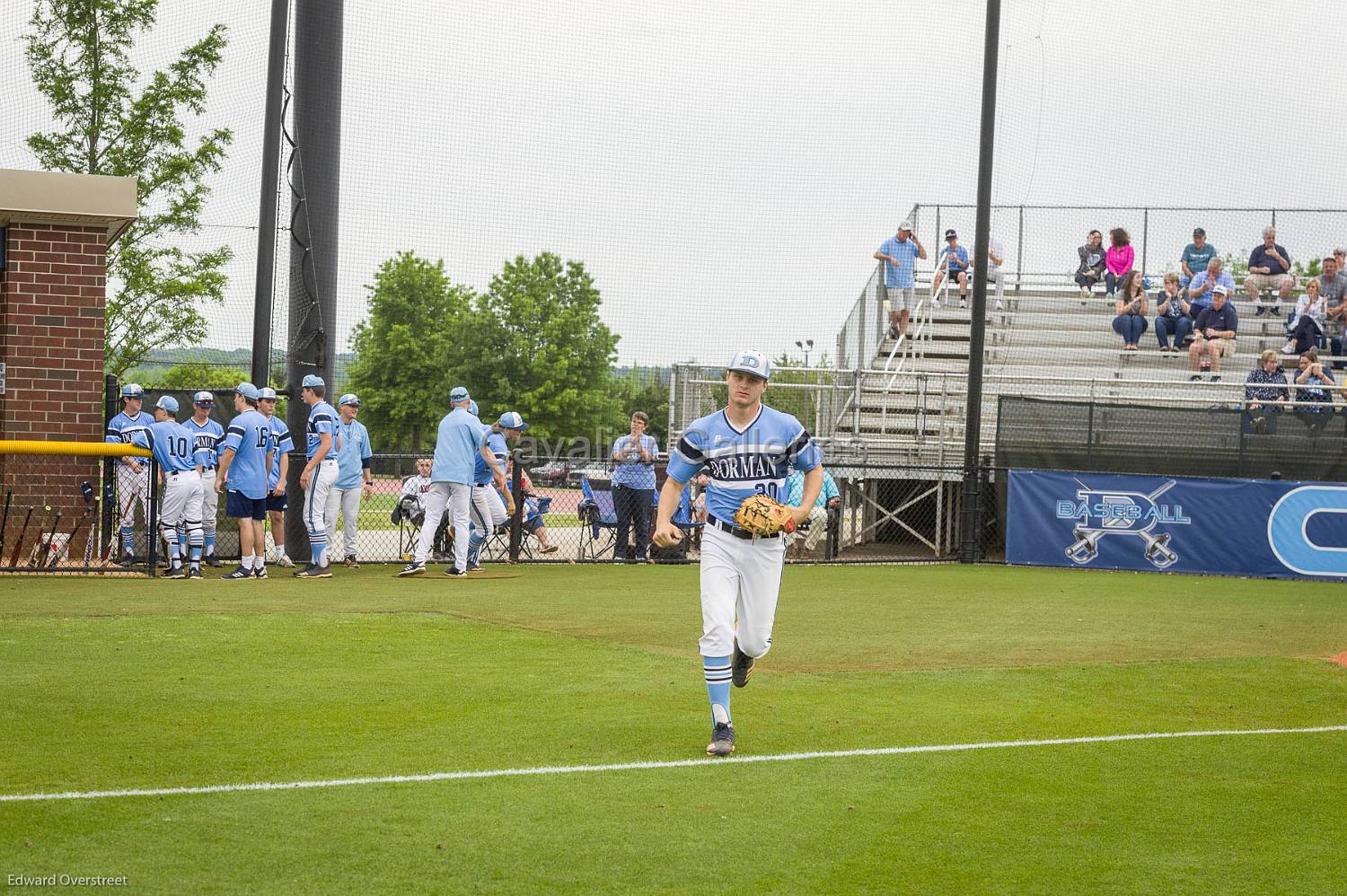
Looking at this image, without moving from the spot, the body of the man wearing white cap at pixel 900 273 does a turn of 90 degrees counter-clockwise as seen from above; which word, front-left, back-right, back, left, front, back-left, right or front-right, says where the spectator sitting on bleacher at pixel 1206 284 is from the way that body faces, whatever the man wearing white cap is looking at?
front

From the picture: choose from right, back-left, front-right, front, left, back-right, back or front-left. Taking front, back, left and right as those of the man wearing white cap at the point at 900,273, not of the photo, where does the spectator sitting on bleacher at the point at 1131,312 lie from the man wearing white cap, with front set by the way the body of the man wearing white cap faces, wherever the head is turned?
left

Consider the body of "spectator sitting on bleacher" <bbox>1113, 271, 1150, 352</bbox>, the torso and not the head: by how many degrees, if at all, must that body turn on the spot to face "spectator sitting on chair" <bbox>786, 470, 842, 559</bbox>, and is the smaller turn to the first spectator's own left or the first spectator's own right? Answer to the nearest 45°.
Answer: approximately 45° to the first spectator's own right

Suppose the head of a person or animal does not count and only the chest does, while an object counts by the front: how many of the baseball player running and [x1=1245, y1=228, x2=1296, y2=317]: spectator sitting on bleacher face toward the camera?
2

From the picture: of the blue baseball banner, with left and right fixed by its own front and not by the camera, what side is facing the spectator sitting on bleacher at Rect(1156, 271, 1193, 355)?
back

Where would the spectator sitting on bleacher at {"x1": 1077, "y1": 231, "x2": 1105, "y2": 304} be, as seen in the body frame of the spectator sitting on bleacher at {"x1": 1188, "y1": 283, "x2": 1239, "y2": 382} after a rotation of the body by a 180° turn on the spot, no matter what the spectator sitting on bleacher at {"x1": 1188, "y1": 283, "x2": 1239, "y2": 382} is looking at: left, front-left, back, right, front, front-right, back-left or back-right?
left

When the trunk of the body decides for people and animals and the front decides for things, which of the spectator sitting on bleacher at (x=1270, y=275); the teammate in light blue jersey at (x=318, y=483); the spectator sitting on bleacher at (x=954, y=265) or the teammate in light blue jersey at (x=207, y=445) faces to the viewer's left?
the teammate in light blue jersey at (x=318, y=483)

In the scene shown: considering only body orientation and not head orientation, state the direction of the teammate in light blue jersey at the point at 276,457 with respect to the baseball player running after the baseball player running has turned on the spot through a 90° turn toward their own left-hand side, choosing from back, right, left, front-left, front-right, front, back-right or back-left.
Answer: back-left
